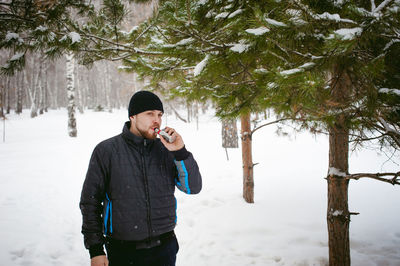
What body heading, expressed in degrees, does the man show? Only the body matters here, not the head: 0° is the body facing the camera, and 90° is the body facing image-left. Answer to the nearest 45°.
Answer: approximately 315°

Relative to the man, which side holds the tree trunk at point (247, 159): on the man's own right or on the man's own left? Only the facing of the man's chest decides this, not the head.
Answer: on the man's own left

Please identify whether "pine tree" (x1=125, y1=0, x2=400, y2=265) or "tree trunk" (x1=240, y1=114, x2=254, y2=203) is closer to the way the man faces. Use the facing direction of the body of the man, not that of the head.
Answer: the pine tree
